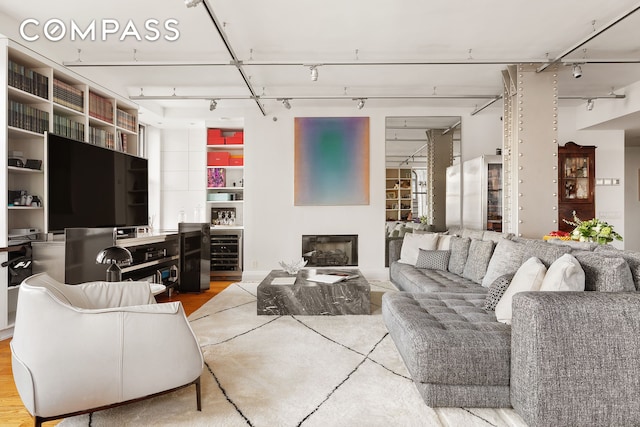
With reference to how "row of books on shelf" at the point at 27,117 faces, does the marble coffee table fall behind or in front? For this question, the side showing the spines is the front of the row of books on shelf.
in front

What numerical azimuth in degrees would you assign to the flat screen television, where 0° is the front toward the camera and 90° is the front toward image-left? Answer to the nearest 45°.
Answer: approximately 315°

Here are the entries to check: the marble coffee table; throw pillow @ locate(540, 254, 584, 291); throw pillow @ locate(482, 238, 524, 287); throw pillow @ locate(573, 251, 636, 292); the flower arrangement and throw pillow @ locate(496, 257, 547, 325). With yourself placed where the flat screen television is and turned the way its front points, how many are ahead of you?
6

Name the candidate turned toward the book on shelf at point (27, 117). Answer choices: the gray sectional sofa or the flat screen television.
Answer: the gray sectional sofa

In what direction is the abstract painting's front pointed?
toward the camera

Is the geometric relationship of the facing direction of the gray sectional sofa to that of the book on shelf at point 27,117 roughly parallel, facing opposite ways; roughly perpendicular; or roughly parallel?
roughly parallel, facing opposite ways

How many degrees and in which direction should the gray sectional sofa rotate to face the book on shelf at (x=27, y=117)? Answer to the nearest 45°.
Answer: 0° — it already faces it

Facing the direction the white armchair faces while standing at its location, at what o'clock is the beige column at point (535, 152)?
The beige column is roughly at 1 o'clock from the white armchair.

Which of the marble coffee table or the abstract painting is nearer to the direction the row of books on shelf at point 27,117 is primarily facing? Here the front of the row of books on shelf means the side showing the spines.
the marble coffee table

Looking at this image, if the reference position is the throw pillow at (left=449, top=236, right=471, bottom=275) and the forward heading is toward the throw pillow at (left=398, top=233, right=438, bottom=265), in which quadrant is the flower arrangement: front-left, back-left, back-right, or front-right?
back-right

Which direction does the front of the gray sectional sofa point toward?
to the viewer's left

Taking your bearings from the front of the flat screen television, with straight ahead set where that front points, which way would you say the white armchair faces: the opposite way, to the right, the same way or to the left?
to the left
